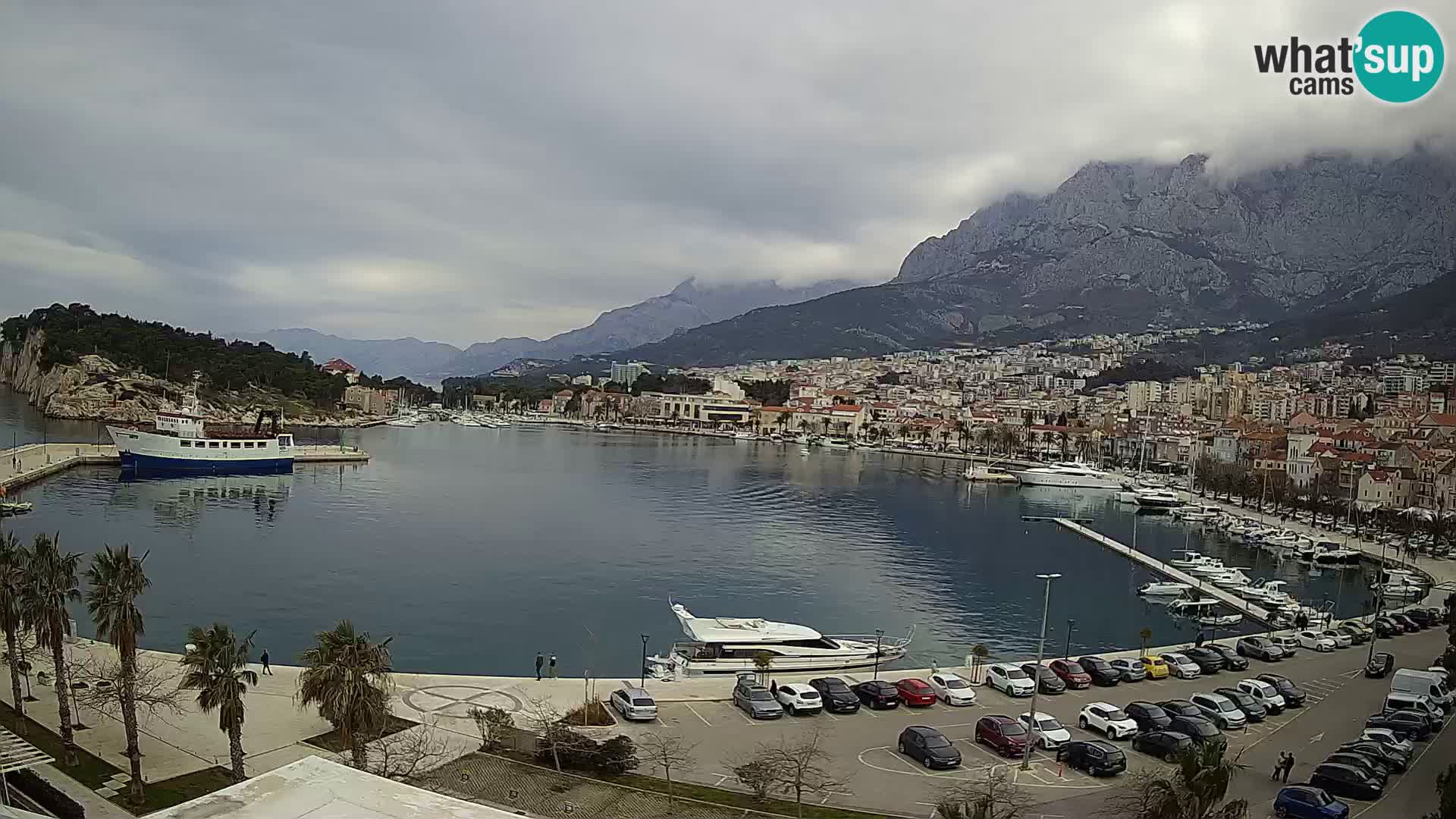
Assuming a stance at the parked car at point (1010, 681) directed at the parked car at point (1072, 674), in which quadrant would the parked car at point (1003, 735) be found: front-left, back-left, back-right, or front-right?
back-right

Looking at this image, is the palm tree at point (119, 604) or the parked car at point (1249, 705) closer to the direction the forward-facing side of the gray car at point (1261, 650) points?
the parked car

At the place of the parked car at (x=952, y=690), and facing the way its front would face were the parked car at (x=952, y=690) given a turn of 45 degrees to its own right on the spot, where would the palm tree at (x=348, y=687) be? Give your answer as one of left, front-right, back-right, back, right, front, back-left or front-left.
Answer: front-right

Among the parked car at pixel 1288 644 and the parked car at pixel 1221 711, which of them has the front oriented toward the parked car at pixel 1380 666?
the parked car at pixel 1288 644
